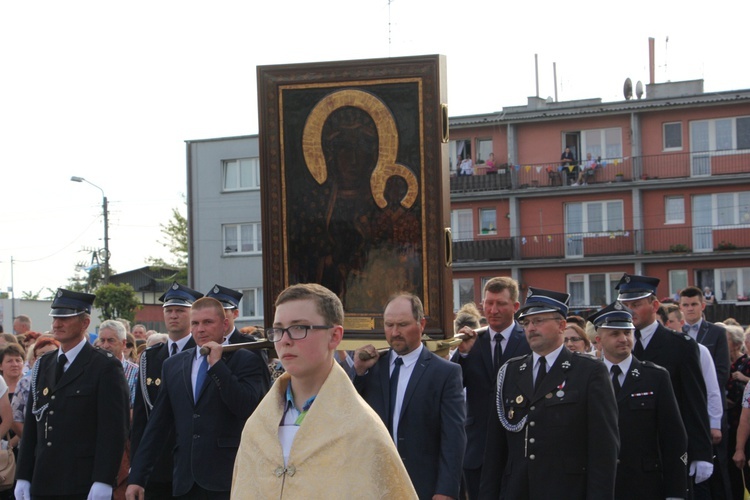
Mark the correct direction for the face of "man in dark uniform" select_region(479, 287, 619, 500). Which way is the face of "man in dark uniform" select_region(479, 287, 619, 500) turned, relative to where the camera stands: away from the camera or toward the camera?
toward the camera

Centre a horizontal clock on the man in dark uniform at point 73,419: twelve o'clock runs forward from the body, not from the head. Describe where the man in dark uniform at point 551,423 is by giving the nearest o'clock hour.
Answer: the man in dark uniform at point 551,423 is roughly at 9 o'clock from the man in dark uniform at point 73,419.

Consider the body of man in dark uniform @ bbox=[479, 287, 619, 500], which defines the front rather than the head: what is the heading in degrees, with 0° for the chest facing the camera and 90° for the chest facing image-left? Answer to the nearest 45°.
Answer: approximately 45°

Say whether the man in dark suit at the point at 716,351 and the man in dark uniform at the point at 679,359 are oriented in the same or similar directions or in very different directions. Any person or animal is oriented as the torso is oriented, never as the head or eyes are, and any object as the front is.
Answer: same or similar directions

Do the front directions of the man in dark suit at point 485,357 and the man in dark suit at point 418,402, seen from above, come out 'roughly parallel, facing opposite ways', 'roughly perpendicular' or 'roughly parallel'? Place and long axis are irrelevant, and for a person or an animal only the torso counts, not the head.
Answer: roughly parallel

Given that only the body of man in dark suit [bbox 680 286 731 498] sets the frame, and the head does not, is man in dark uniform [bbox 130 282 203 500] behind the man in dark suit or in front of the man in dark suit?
in front

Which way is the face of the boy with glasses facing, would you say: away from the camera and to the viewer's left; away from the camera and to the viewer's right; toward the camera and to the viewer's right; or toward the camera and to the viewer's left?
toward the camera and to the viewer's left

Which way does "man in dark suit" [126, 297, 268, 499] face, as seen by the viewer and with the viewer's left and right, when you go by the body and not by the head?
facing the viewer and to the left of the viewer

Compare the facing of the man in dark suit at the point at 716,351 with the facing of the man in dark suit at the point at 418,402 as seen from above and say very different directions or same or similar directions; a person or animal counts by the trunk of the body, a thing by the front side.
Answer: same or similar directions

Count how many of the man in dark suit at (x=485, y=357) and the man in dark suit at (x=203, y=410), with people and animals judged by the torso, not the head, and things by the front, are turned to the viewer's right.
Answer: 0
